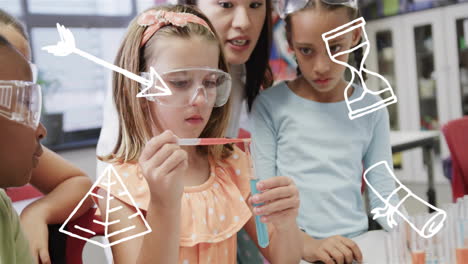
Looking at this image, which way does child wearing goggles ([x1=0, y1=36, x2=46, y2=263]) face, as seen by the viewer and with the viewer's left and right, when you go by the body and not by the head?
facing to the right of the viewer

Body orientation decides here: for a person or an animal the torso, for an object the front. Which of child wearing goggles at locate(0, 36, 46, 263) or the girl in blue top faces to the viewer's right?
the child wearing goggles

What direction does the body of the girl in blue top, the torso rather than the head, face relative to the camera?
toward the camera

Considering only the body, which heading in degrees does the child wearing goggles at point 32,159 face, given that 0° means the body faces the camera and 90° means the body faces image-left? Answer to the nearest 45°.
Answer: approximately 270°
